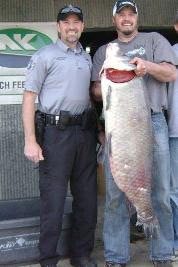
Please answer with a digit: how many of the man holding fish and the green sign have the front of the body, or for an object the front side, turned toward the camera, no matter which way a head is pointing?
2

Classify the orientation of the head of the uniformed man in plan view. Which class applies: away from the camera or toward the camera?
toward the camera

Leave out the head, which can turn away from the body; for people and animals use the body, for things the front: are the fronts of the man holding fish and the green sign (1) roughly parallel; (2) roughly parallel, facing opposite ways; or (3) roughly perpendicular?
roughly parallel

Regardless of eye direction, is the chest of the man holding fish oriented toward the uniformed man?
no

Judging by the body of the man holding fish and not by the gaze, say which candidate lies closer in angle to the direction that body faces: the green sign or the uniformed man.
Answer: the uniformed man

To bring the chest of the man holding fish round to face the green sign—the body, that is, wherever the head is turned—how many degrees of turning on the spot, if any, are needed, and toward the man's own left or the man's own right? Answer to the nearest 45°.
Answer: approximately 135° to the man's own right

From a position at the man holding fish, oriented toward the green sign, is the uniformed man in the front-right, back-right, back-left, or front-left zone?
front-left

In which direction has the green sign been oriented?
toward the camera

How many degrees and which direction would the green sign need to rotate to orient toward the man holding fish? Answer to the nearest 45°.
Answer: approximately 45° to its left

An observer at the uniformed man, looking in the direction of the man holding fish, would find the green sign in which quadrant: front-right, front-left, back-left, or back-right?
back-left

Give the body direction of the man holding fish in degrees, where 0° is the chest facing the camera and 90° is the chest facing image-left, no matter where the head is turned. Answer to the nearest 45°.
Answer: approximately 0°

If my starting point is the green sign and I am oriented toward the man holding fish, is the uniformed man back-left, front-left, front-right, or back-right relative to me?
front-right

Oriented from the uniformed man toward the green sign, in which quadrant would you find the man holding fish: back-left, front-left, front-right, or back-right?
back-right

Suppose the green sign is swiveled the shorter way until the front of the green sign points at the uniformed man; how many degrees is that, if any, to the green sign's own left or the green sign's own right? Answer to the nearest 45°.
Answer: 0° — it already faces them

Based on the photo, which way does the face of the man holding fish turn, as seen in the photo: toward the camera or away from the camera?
toward the camera
